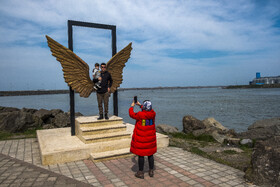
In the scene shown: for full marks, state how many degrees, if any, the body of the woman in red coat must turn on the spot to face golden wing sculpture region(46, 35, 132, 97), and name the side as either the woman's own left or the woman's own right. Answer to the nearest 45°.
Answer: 0° — they already face it

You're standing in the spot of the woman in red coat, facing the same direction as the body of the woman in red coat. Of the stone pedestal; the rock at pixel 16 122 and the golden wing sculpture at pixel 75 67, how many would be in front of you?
3

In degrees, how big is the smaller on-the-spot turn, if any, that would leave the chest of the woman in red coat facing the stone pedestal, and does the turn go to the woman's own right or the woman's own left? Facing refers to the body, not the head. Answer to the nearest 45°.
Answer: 0° — they already face it

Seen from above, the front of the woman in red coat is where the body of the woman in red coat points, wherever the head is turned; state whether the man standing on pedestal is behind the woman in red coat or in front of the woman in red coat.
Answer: in front

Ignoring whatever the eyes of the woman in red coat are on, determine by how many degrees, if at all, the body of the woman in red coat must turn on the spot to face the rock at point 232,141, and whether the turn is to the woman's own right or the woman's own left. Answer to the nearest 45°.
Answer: approximately 90° to the woman's own right

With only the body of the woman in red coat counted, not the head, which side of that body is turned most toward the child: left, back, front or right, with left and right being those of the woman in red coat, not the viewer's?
front

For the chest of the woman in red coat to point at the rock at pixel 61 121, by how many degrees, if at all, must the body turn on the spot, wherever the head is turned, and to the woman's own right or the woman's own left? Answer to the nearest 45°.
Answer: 0° — they already face it

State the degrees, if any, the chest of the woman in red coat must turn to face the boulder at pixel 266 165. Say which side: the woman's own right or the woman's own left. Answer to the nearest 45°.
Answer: approximately 135° to the woman's own right

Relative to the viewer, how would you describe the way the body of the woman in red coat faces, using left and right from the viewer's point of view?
facing away from the viewer and to the left of the viewer

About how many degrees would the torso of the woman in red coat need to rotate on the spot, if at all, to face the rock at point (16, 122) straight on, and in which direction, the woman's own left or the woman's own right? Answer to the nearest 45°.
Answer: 0° — they already face it

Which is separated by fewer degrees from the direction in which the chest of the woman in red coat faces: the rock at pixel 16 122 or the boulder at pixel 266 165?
the rock

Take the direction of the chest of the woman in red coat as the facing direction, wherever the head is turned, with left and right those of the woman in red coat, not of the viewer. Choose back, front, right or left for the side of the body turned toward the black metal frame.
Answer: front

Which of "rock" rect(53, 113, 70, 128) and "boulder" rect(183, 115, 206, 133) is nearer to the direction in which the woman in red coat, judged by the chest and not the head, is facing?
the rock

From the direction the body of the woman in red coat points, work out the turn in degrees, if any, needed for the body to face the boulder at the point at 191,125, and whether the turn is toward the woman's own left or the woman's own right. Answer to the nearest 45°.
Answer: approximately 45° to the woman's own right
